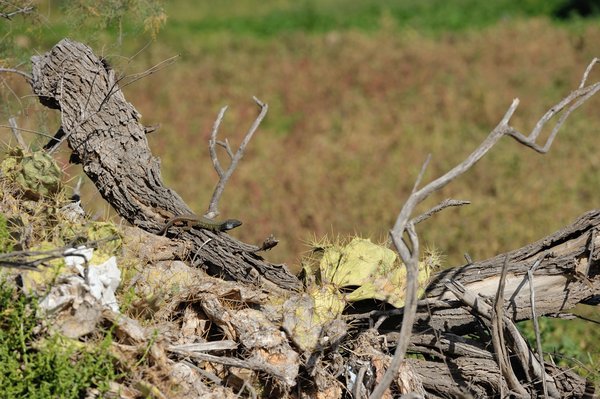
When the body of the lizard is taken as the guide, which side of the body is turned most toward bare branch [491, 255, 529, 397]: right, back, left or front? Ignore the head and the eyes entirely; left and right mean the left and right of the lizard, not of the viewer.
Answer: front

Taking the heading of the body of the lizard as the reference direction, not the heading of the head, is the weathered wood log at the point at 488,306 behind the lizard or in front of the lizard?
in front

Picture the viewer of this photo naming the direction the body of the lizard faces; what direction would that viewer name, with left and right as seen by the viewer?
facing to the right of the viewer
